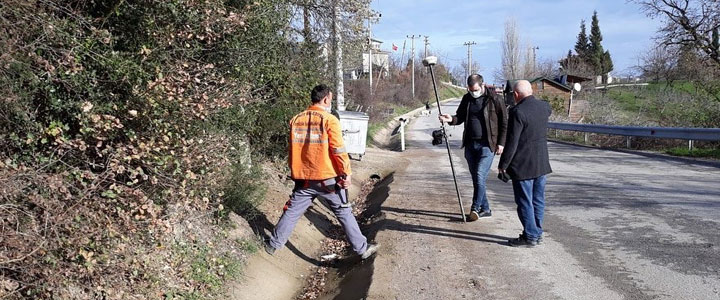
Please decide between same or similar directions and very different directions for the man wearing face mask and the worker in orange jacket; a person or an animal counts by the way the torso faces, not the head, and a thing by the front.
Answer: very different directions

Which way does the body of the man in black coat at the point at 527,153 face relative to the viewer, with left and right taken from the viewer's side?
facing away from the viewer and to the left of the viewer

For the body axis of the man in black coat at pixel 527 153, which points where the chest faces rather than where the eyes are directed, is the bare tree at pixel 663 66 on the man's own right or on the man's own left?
on the man's own right

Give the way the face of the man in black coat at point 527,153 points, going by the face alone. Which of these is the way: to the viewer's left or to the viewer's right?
to the viewer's left

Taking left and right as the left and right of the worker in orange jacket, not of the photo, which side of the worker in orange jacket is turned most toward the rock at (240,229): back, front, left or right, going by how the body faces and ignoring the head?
left

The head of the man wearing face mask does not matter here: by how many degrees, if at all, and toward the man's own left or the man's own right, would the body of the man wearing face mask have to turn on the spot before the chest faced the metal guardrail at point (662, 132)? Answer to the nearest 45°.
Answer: approximately 180°

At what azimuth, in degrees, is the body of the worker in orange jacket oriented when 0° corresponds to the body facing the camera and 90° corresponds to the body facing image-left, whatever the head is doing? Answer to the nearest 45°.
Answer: approximately 225°

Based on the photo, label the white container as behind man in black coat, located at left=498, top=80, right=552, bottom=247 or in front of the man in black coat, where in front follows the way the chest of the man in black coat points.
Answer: in front

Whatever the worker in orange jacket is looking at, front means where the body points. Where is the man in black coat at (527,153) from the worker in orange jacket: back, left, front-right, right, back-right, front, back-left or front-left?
front-right

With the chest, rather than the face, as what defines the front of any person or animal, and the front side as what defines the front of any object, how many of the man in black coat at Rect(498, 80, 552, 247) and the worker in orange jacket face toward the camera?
0
